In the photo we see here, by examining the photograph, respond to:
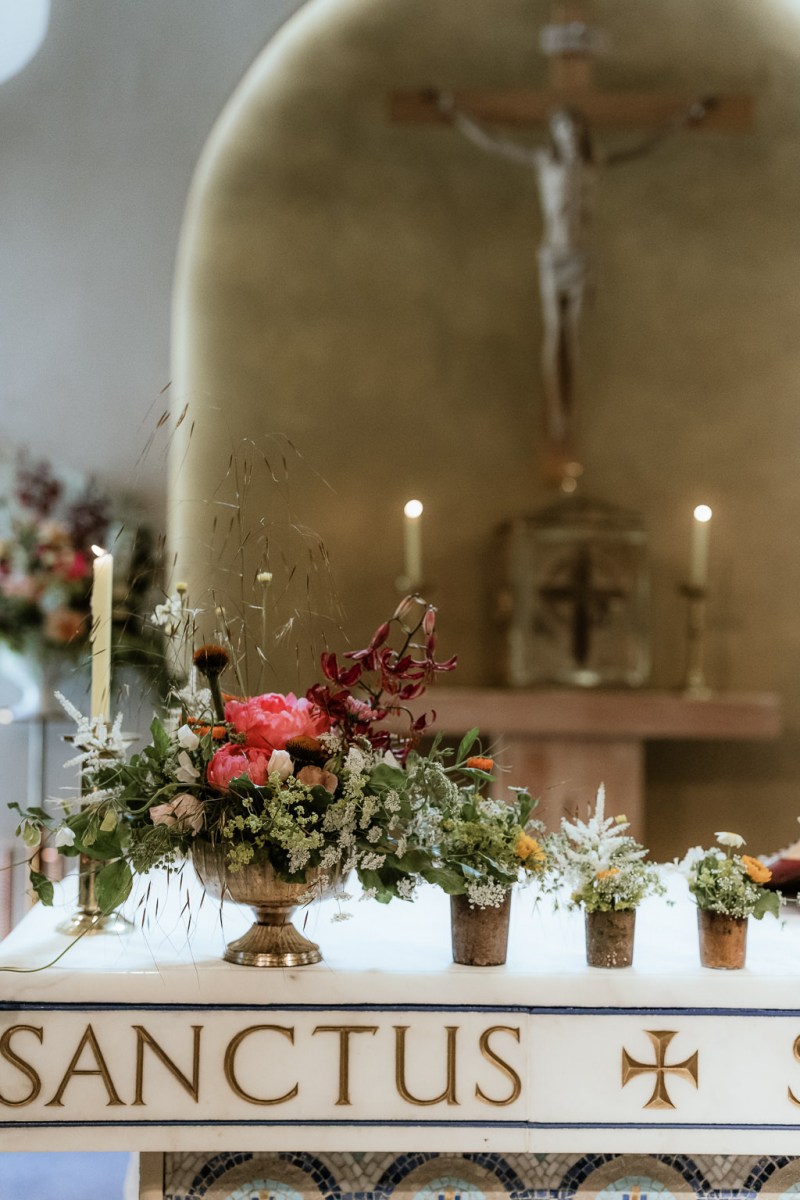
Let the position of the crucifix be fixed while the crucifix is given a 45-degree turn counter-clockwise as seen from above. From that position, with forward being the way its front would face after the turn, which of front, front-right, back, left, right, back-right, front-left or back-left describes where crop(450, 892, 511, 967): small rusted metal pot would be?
front-right

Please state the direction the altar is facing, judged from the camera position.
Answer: facing the viewer

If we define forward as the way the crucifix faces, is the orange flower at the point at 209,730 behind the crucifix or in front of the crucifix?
in front

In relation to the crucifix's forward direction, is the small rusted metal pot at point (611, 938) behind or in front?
in front

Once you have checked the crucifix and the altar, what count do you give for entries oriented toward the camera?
2

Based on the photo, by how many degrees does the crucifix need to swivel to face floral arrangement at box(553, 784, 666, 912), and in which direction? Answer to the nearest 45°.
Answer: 0° — it already faces it

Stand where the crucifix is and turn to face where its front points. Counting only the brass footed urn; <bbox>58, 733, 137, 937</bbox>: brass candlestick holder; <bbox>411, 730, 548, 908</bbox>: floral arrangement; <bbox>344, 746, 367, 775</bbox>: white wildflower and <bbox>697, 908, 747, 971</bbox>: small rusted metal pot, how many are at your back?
0

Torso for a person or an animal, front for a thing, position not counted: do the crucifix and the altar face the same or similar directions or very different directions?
same or similar directions

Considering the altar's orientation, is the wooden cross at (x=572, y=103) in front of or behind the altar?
behind

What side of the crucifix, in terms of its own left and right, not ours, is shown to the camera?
front

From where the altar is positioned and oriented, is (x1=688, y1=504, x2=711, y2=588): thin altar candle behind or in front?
behind

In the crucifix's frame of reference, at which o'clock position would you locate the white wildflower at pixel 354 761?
The white wildflower is roughly at 12 o'clock from the crucifix.

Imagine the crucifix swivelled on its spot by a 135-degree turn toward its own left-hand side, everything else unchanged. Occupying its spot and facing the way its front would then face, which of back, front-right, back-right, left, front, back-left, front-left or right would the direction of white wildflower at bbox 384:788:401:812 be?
back-right

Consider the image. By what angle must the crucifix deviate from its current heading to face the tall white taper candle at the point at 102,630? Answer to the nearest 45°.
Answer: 0° — it already faces it
